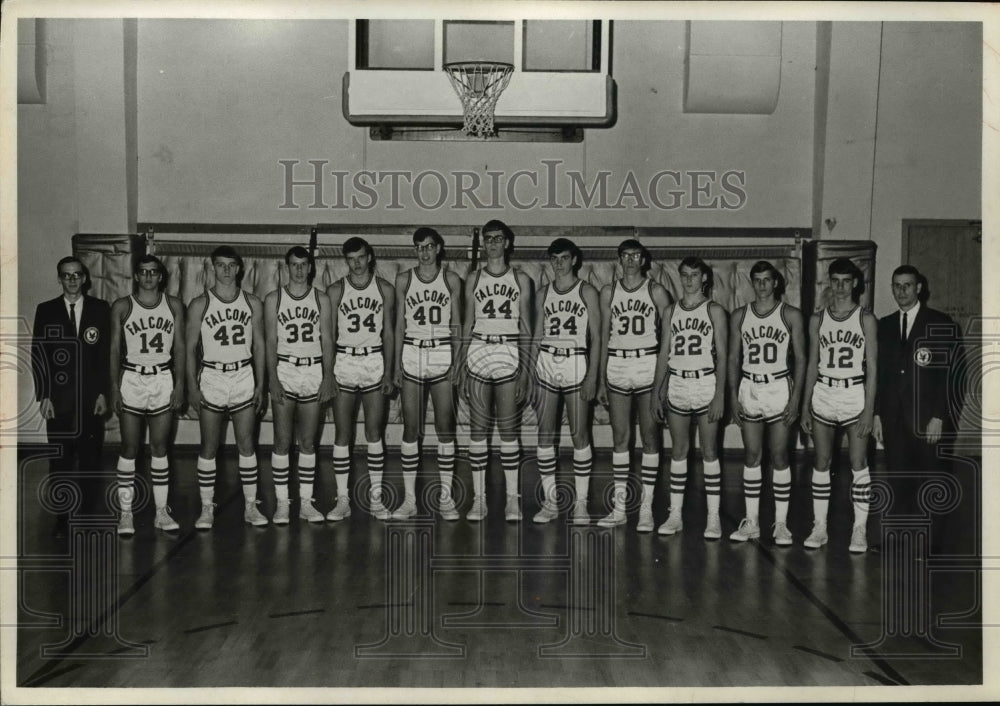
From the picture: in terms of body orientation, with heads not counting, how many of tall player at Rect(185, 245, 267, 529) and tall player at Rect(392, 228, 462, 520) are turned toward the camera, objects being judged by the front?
2

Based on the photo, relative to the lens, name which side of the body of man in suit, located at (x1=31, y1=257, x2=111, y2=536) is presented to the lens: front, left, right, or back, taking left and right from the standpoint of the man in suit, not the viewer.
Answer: front

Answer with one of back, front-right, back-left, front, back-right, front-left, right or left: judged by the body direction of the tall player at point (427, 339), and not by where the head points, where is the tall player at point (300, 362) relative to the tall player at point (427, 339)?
right

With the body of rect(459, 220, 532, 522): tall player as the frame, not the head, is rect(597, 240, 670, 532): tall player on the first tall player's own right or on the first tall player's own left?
on the first tall player's own left

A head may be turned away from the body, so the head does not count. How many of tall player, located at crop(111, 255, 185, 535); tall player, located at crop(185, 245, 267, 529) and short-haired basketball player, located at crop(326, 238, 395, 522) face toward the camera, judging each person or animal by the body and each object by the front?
3

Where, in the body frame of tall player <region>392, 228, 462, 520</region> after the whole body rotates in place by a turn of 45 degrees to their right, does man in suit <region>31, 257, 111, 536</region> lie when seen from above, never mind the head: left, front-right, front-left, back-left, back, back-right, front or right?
front-right

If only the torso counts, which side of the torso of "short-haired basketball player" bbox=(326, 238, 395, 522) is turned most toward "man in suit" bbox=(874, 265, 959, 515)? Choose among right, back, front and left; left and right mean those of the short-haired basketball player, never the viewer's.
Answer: left

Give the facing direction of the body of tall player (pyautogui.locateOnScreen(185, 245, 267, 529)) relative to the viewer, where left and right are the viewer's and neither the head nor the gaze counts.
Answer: facing the viewer

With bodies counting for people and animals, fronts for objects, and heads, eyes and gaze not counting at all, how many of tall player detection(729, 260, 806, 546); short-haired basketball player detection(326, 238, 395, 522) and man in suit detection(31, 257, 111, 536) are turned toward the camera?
3

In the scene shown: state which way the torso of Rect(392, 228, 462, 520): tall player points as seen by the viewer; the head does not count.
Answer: toward the camera
